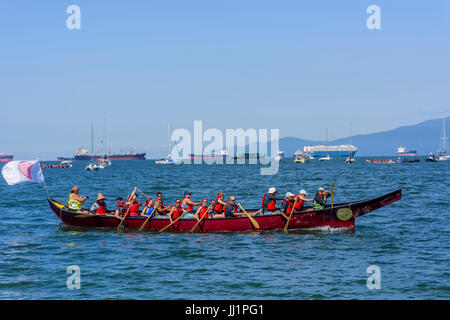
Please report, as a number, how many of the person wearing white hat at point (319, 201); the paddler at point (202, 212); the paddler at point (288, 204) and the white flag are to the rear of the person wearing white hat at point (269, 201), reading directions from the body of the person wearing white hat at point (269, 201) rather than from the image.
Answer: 2

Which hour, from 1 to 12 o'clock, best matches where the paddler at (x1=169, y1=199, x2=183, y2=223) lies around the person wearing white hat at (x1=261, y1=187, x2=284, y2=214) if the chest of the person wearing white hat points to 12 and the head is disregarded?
The paddler is roughly at 6 o'clock from the person wearing white hat.

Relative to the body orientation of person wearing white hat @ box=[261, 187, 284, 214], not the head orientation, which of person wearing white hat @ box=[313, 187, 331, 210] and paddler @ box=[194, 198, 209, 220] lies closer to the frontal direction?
the person wearing white hat

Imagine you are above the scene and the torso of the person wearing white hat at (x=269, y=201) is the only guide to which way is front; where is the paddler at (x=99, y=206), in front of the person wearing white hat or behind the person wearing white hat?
behind

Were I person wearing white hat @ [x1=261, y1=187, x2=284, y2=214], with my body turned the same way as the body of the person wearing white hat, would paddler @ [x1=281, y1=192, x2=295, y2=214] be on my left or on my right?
on my right

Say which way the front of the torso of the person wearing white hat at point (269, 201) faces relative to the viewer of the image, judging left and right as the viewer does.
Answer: facing to the right of the viewer

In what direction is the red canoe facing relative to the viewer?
to the viewer's right

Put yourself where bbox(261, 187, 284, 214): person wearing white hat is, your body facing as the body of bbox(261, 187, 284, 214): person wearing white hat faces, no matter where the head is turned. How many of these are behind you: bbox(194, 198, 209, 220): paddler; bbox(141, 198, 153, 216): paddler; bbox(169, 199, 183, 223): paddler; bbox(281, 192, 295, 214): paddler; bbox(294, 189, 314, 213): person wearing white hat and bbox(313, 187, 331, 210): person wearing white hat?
3

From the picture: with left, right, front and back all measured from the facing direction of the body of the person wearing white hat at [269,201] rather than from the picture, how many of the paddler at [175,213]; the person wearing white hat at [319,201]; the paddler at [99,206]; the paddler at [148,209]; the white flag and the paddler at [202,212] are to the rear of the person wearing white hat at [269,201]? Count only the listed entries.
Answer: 5

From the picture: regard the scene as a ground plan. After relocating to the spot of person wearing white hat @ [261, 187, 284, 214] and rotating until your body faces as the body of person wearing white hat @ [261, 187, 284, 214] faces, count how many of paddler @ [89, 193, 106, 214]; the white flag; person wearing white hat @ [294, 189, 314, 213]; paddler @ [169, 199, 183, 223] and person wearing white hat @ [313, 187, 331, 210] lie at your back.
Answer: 3
